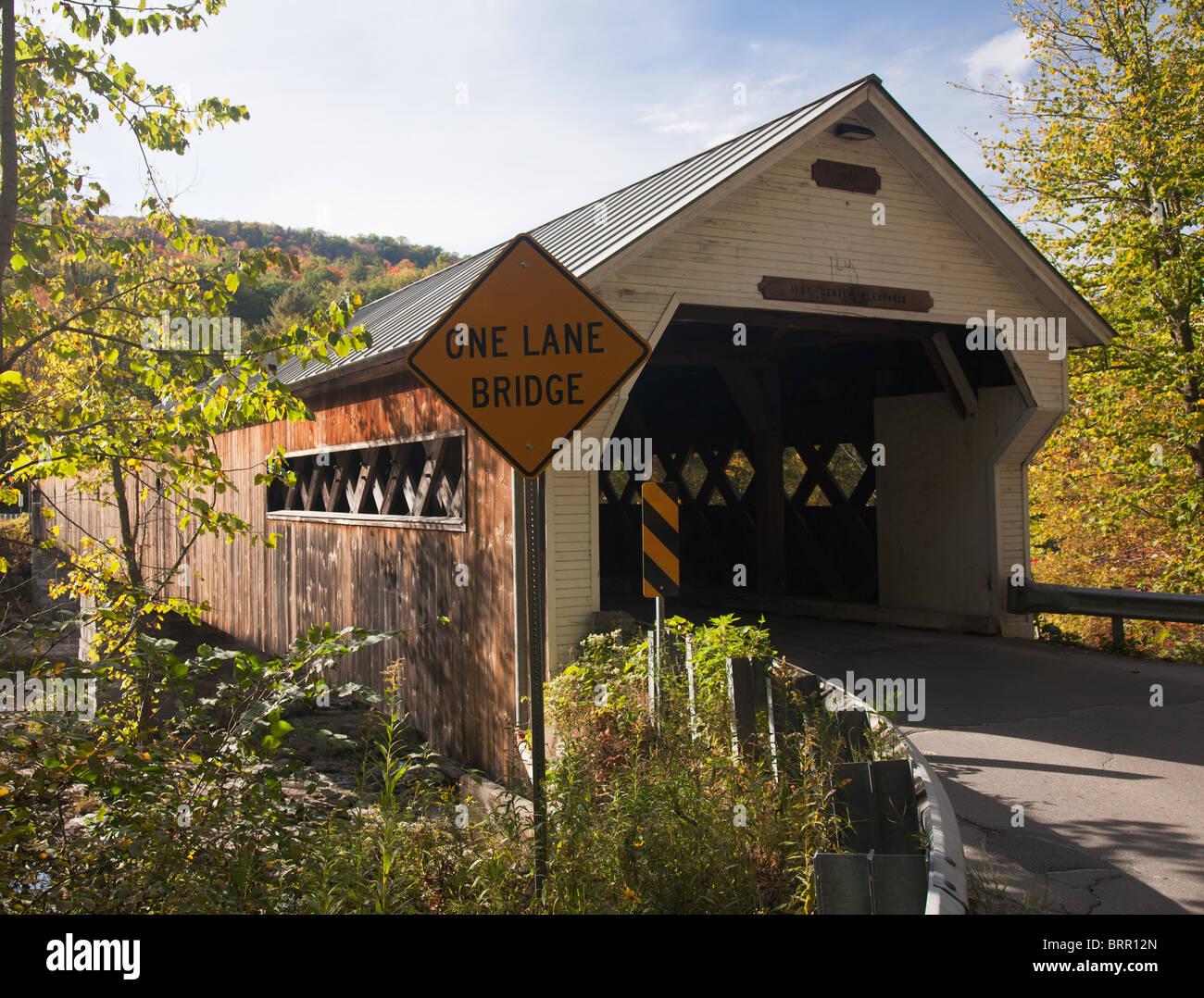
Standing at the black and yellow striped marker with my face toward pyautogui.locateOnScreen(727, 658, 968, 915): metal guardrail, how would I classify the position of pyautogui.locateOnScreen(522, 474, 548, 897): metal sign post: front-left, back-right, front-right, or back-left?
front-right

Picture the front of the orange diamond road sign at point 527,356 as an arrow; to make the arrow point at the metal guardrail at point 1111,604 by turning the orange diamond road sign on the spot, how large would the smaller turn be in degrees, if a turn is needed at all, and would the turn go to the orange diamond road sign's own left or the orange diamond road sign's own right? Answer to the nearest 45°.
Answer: approximately 135° to the orange diamond road sign's own left

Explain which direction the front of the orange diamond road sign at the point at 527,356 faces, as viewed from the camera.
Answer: facing the viewer

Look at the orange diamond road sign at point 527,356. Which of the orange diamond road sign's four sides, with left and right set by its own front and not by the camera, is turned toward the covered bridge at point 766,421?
back

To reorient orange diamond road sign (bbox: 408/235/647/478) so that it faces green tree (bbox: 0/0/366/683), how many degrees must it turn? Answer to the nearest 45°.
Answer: approximately 135° to its right

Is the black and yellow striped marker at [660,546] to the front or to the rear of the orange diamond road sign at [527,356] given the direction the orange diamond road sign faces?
to the rear
